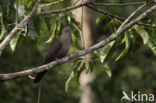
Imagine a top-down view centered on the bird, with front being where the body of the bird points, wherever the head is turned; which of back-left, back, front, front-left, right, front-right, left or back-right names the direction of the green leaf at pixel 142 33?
front-right

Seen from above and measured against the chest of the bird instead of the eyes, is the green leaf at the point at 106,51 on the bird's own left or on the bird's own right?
on the bird's own left

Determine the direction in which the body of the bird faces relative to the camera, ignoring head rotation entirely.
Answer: to the viewer's right

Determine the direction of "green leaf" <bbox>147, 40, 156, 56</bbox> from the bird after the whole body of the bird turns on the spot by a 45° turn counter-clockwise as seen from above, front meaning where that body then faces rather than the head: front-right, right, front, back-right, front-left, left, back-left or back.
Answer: right
